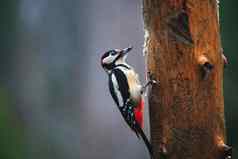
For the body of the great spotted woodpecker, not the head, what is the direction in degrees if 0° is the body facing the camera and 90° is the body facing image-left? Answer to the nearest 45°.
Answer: approximately 270°
